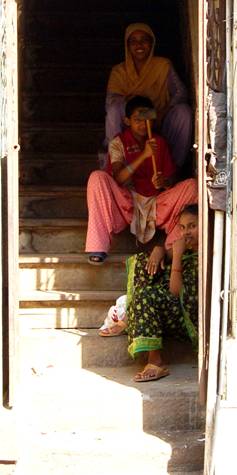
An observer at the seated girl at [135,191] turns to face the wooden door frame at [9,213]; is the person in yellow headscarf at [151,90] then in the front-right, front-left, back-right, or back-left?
back-right

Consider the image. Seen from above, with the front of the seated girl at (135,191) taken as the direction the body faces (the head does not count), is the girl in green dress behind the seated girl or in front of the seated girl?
in front

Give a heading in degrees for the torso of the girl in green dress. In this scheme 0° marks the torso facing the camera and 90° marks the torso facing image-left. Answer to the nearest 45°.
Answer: approximately 45°

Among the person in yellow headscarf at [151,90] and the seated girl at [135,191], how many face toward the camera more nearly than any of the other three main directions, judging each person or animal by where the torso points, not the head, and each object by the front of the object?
2

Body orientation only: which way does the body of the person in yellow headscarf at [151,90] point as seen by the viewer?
toward the camera

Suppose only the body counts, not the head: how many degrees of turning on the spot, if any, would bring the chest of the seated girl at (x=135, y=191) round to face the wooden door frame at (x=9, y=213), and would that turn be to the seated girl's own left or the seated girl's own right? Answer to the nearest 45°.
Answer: approximately 45° to the seated girl's own right

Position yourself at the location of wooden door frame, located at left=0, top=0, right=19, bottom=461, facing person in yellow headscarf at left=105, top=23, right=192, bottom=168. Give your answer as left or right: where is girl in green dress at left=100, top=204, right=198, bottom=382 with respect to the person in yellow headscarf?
right

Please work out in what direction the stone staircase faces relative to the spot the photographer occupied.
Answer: facing the viewer
